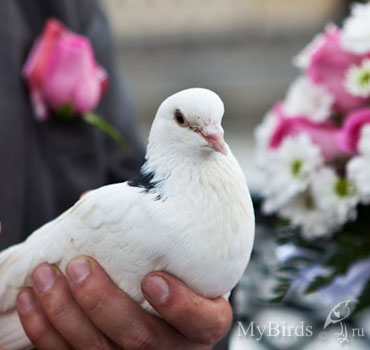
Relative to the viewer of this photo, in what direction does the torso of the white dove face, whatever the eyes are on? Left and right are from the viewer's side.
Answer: facing the viewer and to the right of the viewer
